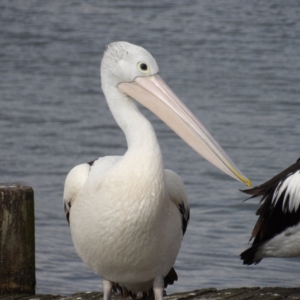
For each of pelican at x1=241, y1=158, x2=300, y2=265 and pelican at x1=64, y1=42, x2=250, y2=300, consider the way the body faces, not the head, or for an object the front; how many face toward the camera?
1

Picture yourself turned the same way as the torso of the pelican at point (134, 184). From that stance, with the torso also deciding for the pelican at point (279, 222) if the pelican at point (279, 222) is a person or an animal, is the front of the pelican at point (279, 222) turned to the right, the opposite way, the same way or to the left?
to the left

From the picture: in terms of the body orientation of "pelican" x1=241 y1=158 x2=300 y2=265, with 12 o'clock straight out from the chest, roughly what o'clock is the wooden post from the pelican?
The wooden post is roughly at 5 o'clock from the pelican.

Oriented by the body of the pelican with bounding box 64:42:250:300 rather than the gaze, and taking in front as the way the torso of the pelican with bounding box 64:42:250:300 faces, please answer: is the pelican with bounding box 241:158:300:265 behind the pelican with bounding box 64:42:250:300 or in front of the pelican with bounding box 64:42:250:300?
behind

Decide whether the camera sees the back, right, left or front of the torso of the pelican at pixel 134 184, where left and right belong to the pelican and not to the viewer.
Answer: front

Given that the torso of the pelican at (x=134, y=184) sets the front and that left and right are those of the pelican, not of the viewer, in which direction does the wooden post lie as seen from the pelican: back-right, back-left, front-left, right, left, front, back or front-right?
back-right

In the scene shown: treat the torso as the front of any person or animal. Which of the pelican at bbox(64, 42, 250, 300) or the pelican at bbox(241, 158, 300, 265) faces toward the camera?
the pelican at bbox(64, 42, 250, 300)

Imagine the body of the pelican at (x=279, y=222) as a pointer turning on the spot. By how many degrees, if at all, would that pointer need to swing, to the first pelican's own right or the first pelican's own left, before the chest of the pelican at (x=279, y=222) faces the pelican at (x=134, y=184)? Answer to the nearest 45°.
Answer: approximately 135° to the first pelican's own right

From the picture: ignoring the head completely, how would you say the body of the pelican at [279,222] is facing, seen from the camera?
to the viewer's right
